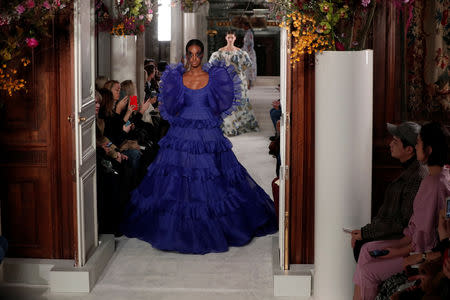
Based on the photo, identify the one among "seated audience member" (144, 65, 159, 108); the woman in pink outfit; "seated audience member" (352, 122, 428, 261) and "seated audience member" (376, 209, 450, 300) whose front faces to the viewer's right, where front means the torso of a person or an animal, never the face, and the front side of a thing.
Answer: "seated audience member" (144, 65, 159, 108)

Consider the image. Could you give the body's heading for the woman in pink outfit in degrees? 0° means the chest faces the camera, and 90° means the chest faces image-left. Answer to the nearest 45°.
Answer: approximately 90°

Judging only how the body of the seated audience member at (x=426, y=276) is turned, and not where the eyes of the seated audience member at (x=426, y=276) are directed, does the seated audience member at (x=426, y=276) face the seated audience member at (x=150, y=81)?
no

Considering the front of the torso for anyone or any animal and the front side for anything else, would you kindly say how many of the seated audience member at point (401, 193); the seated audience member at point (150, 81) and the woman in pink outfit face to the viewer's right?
1

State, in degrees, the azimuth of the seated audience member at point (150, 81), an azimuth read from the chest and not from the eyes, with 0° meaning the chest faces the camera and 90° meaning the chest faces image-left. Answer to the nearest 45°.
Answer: approximately 270°

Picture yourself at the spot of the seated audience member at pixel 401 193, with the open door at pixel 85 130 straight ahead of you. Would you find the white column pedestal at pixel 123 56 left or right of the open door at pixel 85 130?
right

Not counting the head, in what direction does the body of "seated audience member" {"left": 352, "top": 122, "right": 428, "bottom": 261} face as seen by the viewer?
to the viewer's left

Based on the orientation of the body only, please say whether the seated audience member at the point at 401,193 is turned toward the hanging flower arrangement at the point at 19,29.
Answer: yes

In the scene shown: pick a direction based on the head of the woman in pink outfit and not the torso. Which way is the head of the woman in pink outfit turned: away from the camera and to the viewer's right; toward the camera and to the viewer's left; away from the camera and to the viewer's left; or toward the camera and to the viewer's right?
away from the camera and to the viewer's left

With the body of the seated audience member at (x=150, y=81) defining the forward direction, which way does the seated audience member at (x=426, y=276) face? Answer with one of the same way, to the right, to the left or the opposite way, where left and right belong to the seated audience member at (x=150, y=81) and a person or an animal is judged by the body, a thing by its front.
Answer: the opposite way

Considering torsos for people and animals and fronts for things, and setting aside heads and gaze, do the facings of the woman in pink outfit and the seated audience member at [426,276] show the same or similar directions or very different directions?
same or similar directions

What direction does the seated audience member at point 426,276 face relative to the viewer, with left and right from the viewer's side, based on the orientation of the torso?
facing to the left of the viewer

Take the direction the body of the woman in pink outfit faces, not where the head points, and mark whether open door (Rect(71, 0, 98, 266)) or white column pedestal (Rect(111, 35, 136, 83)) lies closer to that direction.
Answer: the open door

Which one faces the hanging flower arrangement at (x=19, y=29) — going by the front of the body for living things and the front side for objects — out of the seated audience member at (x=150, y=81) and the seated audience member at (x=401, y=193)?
the seated audience member at (x=401, y=193)
